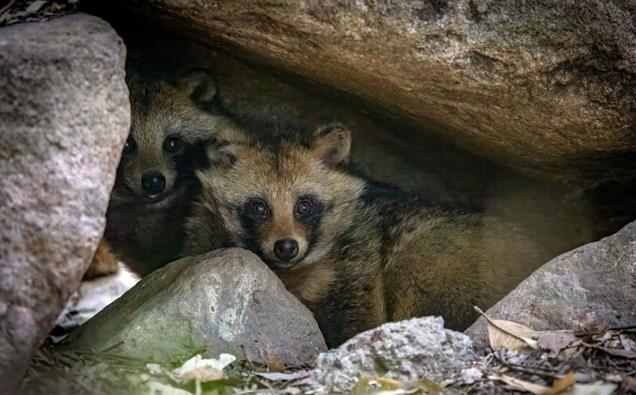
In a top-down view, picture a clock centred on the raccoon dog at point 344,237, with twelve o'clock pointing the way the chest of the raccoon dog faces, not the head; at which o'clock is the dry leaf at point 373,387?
The dry leaf is roughly at 10 o'clock from the raccoon dog.

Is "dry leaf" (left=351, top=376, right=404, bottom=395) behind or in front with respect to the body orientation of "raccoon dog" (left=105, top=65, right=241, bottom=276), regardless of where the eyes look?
in front

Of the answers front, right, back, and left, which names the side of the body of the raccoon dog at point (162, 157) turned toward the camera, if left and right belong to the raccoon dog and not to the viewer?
front

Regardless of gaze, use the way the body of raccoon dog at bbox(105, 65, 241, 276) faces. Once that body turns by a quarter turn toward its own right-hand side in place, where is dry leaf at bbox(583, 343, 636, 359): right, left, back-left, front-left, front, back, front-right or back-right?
back-left

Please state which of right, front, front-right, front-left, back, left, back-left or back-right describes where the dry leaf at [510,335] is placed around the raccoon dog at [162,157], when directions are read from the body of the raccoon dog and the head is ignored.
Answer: front-left

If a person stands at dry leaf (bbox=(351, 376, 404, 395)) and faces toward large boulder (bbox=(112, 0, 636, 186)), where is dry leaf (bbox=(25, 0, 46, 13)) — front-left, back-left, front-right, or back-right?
front-left

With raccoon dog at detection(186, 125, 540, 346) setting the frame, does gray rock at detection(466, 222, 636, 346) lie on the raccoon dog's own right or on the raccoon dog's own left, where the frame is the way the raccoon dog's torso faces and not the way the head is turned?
on the raccoon dog's own left

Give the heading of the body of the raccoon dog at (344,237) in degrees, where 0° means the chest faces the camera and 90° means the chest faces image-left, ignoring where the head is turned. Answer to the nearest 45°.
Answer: approximately 45°

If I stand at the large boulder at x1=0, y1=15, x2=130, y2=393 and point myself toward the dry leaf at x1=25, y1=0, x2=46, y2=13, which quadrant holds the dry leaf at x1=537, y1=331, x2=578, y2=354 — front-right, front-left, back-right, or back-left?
back-right

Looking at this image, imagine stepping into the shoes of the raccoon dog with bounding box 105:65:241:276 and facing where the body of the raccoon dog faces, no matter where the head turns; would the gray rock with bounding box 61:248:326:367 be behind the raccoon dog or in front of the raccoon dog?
in front

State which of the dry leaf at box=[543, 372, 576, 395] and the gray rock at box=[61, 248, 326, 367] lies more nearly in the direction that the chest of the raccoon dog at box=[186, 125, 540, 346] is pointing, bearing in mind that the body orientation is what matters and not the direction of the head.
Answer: the gray rock

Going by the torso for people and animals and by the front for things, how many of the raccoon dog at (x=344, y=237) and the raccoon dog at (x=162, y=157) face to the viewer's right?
0
